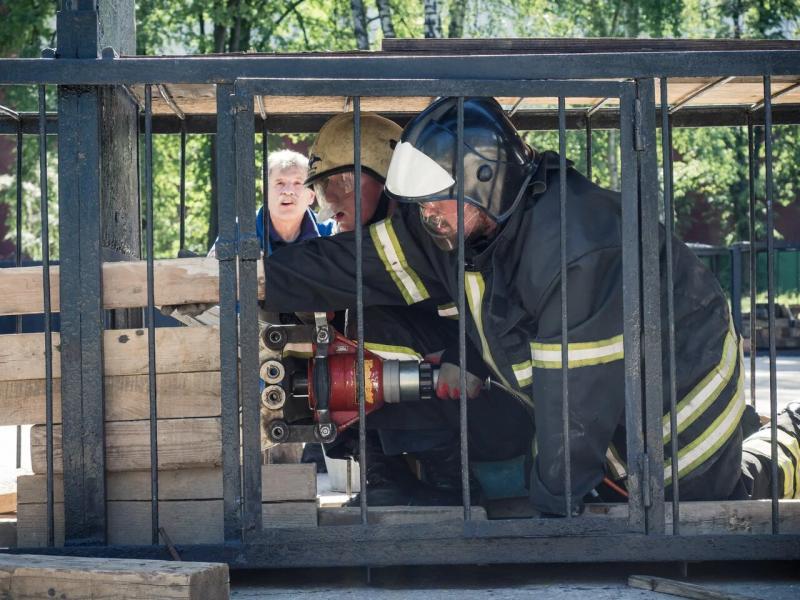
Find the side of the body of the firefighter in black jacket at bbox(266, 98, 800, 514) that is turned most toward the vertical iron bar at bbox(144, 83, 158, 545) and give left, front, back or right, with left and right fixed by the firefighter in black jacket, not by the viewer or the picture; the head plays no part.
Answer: front

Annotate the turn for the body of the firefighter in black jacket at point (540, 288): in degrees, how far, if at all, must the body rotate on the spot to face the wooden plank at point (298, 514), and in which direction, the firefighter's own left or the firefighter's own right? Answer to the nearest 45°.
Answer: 0° — they already face it

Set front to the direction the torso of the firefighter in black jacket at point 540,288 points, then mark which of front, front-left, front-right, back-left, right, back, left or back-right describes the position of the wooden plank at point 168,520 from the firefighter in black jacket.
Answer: front

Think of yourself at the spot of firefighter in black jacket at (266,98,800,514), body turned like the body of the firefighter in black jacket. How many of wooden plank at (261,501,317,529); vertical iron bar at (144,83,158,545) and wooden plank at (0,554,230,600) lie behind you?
0

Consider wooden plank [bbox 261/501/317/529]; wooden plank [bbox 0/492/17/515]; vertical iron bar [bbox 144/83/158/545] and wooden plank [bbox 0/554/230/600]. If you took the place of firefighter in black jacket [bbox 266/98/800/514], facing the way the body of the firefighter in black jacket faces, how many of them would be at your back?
0

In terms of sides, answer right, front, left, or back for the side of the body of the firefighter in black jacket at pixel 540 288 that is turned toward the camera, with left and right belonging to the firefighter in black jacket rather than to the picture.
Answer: left

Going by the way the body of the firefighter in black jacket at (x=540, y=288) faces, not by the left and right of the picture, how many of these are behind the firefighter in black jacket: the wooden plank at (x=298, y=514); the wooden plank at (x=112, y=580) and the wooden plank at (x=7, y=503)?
0

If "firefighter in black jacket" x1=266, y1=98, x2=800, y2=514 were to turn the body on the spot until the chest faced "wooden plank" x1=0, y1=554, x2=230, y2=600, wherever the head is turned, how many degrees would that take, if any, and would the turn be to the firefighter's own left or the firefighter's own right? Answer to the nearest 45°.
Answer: approximately 45° to the firefighter's own left

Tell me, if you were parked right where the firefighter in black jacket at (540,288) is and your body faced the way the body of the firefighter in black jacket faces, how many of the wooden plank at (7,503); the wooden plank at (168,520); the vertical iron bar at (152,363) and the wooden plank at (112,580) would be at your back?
0

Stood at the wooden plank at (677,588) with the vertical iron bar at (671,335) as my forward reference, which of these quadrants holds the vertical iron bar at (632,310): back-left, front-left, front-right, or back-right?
front-left

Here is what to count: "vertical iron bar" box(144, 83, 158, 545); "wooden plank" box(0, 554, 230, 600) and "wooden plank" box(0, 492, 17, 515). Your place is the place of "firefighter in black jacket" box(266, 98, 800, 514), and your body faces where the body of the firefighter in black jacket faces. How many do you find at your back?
0

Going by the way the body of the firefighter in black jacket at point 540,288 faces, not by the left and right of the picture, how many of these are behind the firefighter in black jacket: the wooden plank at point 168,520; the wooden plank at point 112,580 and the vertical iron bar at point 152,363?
0
